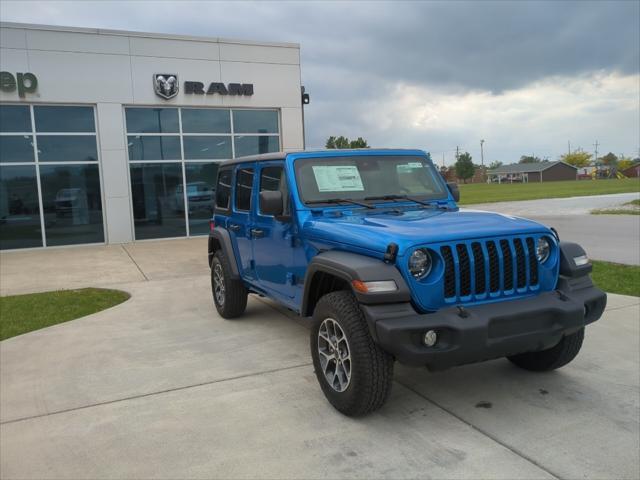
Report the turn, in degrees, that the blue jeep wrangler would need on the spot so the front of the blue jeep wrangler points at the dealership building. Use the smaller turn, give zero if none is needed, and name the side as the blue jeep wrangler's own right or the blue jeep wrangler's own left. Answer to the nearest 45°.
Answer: approximately 180°

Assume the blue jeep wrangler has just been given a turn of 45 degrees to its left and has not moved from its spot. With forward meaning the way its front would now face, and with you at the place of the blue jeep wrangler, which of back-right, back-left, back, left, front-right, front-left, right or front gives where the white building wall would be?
back-left

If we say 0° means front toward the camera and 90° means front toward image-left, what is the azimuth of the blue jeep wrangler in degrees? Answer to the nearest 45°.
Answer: approximately 315°
